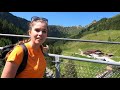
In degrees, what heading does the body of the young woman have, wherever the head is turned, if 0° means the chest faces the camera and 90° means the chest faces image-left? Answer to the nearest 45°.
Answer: approximately 315°

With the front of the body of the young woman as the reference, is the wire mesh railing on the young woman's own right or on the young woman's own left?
on the young woman's own left
